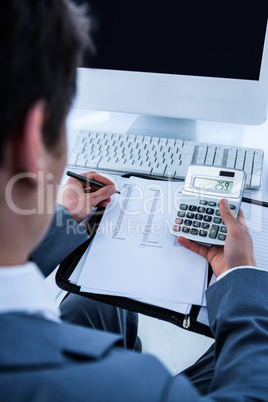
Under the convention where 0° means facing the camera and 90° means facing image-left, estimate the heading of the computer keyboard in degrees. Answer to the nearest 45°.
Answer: approximately 0°

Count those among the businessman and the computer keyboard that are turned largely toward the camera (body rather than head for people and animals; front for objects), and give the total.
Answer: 1

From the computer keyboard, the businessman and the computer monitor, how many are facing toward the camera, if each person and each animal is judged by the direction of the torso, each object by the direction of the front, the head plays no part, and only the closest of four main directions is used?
2

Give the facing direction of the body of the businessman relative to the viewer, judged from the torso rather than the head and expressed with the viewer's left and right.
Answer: facing away from the viewer and to the right of the viewer

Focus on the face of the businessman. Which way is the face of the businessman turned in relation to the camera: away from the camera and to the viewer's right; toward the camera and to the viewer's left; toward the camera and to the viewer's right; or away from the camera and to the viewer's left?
away from the camera and to the viewer's right

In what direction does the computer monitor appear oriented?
toward the camera
